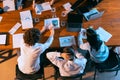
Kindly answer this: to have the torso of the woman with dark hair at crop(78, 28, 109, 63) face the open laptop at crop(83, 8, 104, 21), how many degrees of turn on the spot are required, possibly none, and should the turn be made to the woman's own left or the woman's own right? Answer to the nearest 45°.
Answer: approximately 45° to the woman's own right

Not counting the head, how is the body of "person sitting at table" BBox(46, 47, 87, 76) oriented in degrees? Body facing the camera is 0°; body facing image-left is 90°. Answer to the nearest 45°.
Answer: approximately 180°

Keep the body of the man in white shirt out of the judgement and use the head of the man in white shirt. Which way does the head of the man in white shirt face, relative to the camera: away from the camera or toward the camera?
away from the camera

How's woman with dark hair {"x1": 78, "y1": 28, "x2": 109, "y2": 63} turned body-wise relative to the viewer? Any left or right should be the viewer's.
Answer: facing away from the viewer and to the left of the viewer

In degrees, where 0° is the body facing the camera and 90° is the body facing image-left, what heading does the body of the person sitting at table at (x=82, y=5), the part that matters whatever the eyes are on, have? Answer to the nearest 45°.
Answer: approximately 45°

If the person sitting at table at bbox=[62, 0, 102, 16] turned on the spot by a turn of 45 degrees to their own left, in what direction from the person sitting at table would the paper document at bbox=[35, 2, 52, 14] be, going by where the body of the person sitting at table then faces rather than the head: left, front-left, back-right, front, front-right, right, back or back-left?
right
